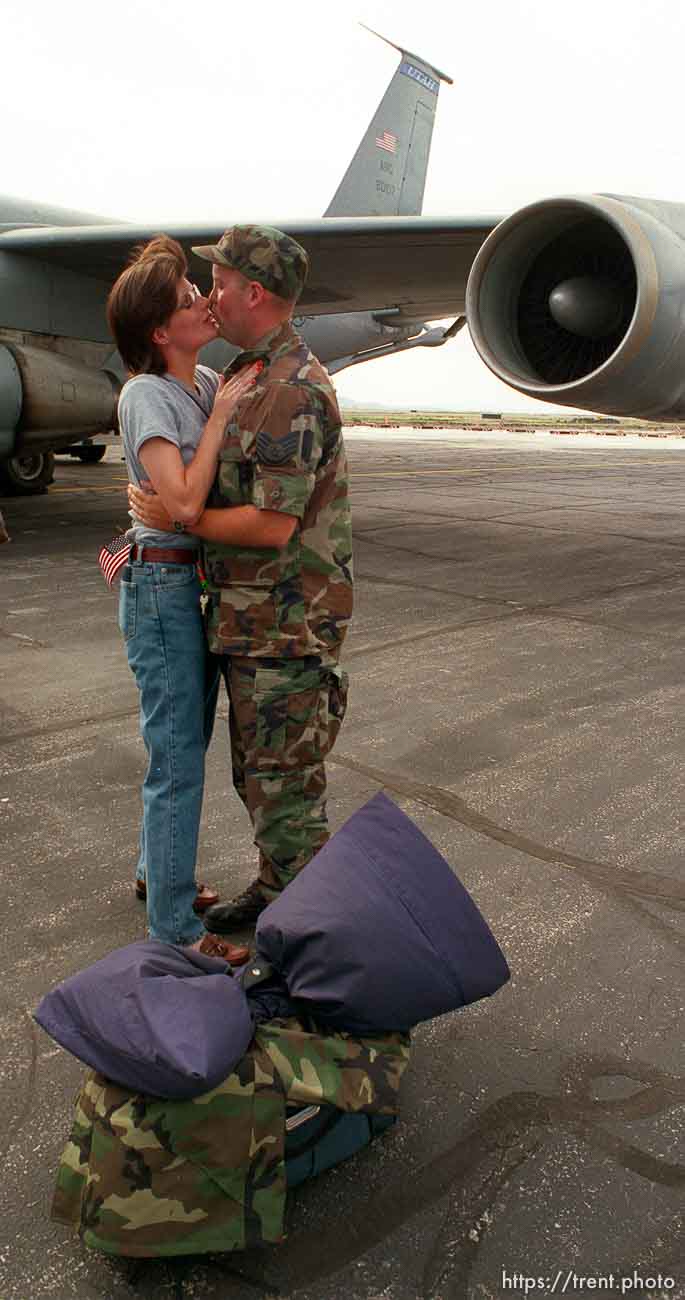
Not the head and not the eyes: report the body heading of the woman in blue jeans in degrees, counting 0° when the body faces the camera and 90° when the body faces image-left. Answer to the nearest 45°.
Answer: approximately 270°

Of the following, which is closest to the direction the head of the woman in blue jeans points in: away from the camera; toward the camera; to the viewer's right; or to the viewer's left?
to the viewer's right

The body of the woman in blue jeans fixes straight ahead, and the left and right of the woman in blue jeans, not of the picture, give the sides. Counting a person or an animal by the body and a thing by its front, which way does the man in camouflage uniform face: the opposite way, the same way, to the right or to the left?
the opposite way

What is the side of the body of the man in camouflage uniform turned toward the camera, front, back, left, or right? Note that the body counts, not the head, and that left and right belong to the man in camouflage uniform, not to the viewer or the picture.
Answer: left

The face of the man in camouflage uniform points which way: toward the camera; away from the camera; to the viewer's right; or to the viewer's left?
to the viewer's left

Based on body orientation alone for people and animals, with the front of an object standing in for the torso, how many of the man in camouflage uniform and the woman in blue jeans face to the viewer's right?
1

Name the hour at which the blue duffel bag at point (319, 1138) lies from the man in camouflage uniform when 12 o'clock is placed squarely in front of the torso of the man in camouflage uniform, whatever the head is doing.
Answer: The blue duffel bag is roughly at 9 o'clock from the man in camouflage uniform.

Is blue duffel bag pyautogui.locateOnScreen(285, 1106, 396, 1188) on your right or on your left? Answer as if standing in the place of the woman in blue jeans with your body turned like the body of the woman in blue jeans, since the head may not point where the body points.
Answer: on your right

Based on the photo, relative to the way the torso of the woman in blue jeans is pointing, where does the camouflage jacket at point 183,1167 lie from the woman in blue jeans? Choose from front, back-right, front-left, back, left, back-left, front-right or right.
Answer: right
